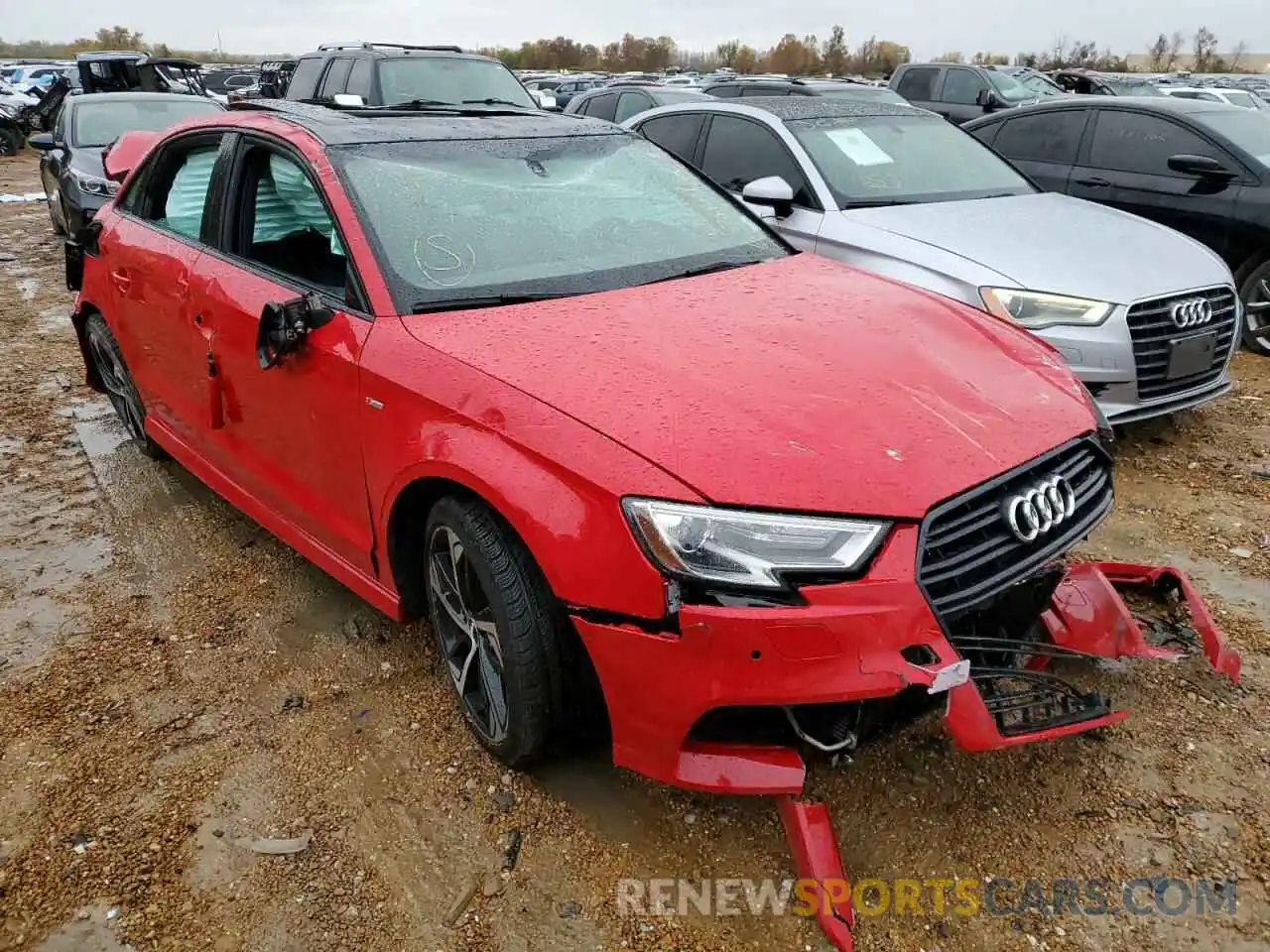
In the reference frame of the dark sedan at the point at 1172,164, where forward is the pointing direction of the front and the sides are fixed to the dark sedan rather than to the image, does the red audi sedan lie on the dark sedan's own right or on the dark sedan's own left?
on the dark sedan's own right

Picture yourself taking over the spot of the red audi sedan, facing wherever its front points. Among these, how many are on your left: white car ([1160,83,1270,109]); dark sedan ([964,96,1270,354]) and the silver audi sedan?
3

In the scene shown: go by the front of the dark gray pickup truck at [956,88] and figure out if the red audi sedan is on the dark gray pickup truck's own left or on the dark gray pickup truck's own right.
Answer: on the dark gray pickup truck's own right

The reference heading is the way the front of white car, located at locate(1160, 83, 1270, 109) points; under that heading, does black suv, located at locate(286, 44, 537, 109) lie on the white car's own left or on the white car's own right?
on the white car's own right

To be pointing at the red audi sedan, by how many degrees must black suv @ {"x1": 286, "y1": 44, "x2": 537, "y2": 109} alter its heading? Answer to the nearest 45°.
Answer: approximately 45° to its right

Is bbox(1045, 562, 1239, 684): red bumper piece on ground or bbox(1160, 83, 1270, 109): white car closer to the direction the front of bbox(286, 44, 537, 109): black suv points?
the red bumper piece on ground
